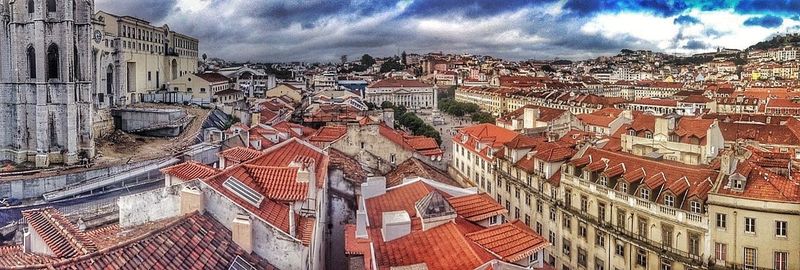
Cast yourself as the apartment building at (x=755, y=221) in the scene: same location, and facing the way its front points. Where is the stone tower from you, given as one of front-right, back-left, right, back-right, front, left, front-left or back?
right

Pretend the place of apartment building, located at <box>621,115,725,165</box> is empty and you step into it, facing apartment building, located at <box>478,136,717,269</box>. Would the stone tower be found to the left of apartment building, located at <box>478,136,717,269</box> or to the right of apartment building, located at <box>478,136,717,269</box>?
right

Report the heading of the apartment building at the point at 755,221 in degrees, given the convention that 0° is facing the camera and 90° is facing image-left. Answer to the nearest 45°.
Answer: approximately 0°

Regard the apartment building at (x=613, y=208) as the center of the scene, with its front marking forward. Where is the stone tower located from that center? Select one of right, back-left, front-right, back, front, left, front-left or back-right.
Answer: front-right

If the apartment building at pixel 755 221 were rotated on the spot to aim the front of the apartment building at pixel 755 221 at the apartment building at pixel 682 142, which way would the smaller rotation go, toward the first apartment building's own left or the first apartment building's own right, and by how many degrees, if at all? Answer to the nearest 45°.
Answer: approximately 180°

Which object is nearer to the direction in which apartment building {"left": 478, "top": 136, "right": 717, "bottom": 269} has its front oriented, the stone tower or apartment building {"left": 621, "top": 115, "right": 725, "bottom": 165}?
the stone tower

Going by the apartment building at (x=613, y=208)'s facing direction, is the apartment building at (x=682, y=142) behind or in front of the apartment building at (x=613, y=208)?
behind

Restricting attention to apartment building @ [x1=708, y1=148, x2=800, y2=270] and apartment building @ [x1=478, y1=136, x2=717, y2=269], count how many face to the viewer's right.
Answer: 0

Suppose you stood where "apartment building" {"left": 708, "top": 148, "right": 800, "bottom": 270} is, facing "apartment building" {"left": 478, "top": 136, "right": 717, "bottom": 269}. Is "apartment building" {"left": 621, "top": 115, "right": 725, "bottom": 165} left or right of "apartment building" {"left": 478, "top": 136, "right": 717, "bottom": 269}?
right

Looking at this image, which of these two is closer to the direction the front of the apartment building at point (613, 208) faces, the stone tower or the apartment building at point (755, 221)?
the stone tower

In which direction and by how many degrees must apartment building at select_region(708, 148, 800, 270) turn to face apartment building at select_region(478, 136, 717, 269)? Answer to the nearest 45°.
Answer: approximately 135° to its right
